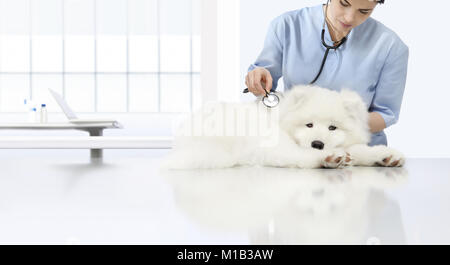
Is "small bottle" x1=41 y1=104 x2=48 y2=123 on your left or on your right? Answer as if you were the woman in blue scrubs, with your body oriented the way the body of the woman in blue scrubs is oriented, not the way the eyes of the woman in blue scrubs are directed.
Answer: on your right

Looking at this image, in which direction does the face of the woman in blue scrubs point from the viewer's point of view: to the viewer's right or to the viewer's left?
to the viewer's left

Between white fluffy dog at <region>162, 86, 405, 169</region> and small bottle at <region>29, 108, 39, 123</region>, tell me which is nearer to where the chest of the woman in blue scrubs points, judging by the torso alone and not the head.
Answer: the white fluffy dog

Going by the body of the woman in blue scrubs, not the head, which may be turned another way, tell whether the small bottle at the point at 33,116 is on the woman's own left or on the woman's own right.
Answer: on the woman's own right

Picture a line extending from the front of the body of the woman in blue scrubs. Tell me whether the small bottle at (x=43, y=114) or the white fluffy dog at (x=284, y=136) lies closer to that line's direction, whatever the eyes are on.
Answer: the white fluffy dog

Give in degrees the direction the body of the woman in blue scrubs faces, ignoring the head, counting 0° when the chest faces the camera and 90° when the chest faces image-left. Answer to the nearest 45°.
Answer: approximately 0°
